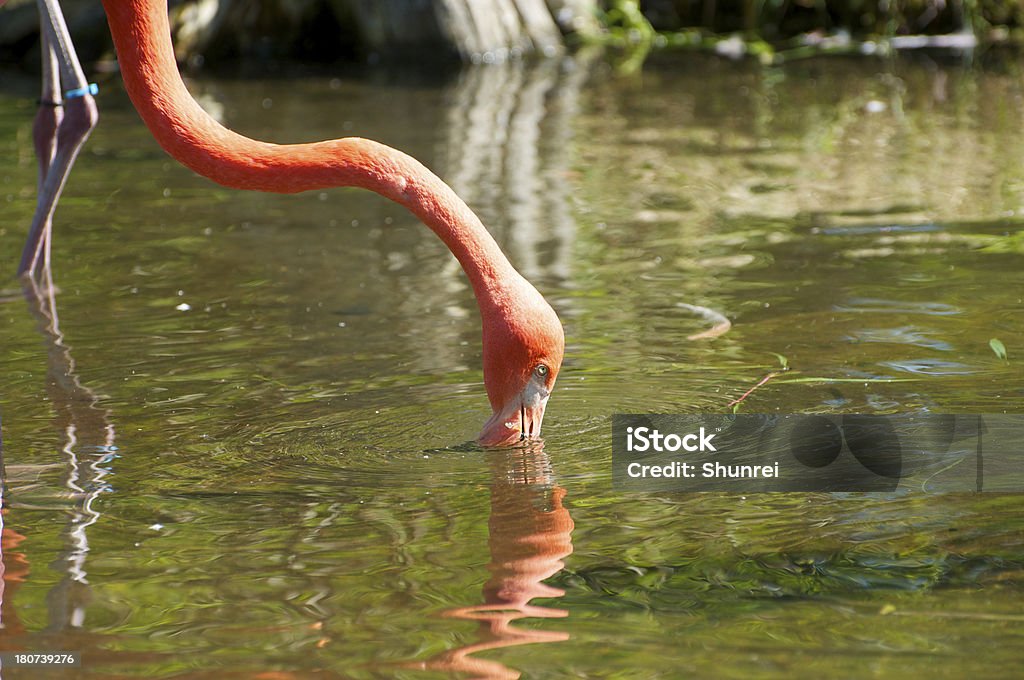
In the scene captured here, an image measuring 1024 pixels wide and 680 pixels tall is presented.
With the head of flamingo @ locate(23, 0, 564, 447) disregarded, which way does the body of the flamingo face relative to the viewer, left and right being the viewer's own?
facing to the right of the viewer
